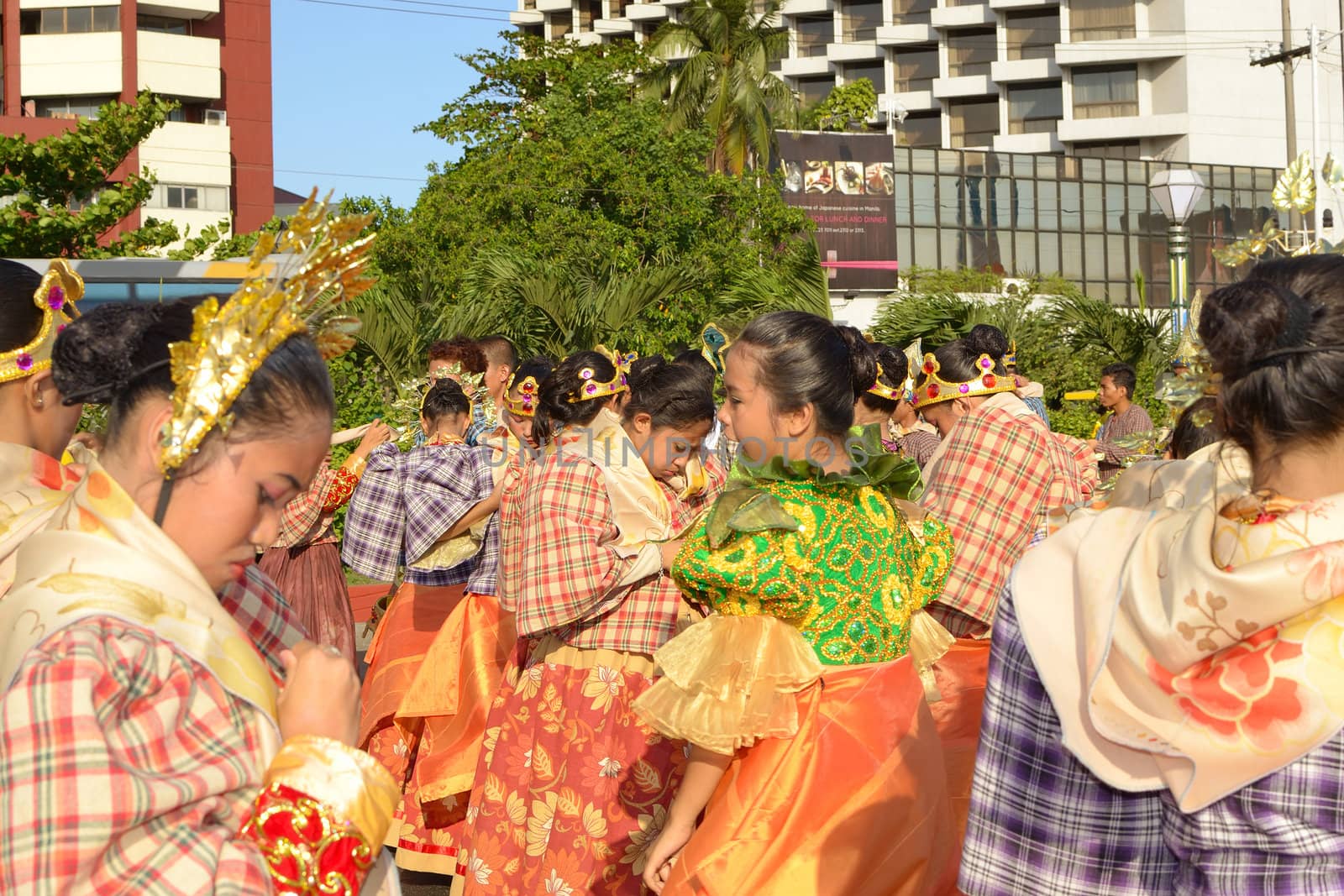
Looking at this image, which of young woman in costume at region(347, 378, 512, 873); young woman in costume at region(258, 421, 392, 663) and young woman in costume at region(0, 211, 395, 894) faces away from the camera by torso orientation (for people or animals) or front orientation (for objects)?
young woman in costume at region(347, 378, 512, 873)

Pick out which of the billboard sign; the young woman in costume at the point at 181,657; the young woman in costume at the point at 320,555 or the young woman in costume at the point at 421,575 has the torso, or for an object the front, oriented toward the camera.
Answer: the billboard sign

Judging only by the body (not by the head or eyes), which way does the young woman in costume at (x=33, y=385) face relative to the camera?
to the viewer's right

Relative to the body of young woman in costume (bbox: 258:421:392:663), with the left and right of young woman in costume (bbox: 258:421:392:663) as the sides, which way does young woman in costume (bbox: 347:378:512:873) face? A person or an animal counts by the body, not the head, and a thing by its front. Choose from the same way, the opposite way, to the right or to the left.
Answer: to the left

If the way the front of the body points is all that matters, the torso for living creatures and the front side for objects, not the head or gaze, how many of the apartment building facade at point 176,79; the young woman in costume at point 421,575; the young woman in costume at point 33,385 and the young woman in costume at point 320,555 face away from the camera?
1

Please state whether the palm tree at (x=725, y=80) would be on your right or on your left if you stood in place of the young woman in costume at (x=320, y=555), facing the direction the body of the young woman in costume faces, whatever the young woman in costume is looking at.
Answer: on your left

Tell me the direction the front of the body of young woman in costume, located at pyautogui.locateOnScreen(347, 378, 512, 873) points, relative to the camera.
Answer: away from the camera

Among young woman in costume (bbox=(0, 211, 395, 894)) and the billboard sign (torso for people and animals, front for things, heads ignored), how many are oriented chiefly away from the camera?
0

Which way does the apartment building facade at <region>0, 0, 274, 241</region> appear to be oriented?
toward the camera

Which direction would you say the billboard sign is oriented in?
toward the camera

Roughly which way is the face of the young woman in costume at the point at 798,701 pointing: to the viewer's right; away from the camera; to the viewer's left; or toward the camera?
to the viewer's left

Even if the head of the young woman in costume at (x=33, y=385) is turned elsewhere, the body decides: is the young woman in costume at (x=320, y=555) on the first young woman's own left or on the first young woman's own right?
on the first young woman's own left

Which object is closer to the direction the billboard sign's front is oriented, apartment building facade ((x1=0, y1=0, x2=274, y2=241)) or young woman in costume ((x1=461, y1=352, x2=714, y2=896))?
the young woman in costume

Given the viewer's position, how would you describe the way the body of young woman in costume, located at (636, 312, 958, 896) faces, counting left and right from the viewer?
facing away from the viewer and to the left of the viewer

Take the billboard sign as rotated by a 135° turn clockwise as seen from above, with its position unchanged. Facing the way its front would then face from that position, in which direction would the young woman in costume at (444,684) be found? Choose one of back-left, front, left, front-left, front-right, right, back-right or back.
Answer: back-left
